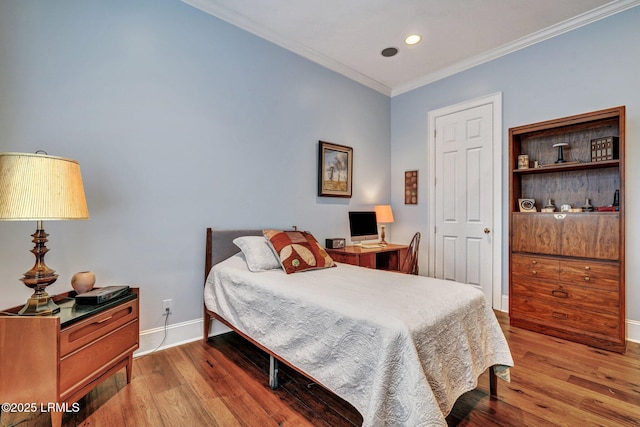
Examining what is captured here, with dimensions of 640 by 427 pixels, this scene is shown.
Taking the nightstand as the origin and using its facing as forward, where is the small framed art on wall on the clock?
The small framed art on wall is roughly at 10 o'clock from the nightstand.

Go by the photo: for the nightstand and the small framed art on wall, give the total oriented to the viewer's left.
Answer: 0

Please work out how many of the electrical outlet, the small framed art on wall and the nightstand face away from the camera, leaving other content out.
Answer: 0

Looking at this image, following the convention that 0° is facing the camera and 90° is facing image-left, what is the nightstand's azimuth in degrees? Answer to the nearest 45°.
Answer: approximately 315°

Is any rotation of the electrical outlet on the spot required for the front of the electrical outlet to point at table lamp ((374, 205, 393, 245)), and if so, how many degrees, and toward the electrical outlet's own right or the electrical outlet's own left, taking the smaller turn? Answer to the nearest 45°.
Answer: approximately 90° to the electrical outlet's own left

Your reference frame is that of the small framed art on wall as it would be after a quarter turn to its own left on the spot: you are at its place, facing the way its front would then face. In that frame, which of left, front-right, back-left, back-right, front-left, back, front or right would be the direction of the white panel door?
front-right

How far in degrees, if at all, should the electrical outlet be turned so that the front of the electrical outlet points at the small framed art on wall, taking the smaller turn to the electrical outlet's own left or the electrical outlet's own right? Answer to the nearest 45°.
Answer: approximately 90° to the electrical outlet's own left

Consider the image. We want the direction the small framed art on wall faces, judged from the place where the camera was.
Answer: facing the viewer and to the right of the viewer

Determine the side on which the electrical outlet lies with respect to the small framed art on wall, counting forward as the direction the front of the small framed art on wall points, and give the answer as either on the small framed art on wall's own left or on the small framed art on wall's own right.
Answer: on the small framed art on wall's own right

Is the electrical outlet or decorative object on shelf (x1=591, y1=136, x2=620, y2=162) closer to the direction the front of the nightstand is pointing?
the decorative object on shelf

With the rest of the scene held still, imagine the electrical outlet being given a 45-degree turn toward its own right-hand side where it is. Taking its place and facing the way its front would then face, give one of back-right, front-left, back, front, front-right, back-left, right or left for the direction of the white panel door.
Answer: back-left

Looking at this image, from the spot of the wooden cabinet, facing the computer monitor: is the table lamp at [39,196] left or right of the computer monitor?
left

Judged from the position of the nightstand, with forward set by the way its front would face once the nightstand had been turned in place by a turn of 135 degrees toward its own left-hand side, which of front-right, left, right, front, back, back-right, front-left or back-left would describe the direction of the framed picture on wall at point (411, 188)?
right

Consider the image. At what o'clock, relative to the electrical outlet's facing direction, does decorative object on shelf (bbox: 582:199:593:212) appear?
The decorative object on shelf is roughly at 10 o'clock from the electrical outlet.

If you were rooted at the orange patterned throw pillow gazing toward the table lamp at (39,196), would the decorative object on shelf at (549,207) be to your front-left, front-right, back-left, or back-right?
back-left

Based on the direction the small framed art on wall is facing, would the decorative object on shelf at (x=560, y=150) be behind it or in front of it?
in front

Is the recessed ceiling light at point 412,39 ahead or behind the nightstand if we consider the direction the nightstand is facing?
ahead

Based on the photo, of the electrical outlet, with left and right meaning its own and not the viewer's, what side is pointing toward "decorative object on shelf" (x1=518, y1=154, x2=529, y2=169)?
left

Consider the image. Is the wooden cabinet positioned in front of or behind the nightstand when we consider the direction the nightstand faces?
in front
